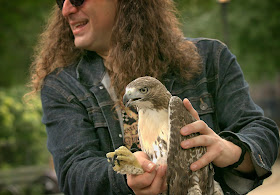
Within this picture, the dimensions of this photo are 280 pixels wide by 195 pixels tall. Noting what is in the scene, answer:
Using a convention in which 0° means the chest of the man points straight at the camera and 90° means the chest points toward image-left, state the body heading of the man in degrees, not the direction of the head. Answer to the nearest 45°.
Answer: approximately 45°
